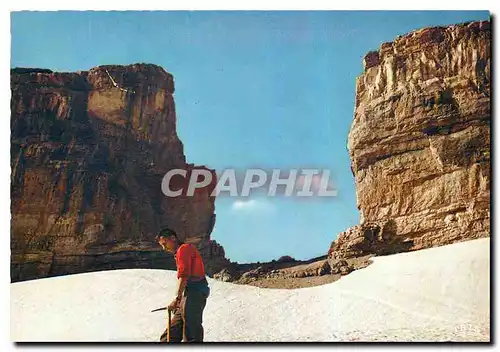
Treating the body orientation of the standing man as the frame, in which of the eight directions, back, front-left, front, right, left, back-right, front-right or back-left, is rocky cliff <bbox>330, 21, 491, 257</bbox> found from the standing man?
back-right

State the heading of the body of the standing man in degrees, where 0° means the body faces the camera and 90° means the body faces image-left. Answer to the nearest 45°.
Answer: approximately 90°

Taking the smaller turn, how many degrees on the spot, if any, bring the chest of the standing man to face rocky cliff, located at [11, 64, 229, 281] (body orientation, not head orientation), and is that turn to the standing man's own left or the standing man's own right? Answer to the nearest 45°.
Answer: approximately 90° to the standing man's own right
